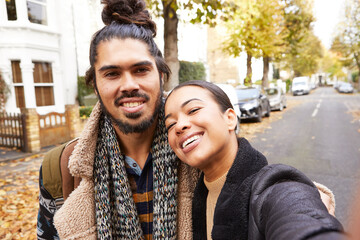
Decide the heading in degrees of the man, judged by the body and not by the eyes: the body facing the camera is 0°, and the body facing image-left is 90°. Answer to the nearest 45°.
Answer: approximately 0°

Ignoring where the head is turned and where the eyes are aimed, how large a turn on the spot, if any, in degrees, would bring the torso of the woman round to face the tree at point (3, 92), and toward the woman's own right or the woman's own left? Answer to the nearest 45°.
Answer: approximately 90° to the woman's own right

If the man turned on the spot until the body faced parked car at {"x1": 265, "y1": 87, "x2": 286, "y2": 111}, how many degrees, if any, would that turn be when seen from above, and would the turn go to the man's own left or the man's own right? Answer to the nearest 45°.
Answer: approximately 135° to the man's own left

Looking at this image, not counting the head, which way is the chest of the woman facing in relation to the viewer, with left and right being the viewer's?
facing the viewer and to the left of the viewer

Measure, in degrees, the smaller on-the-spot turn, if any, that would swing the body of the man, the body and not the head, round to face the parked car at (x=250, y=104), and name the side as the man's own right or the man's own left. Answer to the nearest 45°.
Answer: approximately 135° to the man's own left

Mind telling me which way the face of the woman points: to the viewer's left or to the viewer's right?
to the viewer's left

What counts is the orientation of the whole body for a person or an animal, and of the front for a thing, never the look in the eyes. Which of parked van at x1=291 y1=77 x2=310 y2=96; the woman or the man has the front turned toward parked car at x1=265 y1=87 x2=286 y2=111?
parked van at x1=291 y1=77 x2=310 y2=96

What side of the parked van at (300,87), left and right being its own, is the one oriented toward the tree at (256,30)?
front

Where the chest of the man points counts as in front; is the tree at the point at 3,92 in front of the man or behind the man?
behind

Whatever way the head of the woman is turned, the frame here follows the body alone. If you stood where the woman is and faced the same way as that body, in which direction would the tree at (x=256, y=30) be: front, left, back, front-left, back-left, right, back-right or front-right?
back-right

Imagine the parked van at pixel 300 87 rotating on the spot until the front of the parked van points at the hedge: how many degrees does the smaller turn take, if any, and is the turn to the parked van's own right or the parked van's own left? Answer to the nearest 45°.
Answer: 0° — it already faces it
